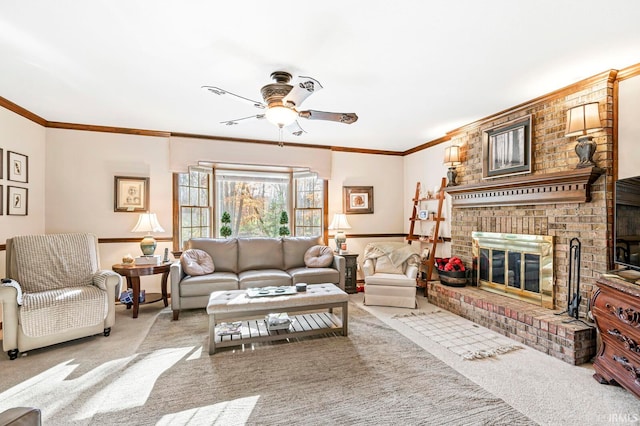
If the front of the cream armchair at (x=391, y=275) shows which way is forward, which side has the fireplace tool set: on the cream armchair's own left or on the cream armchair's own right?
on the cream armchair's own left

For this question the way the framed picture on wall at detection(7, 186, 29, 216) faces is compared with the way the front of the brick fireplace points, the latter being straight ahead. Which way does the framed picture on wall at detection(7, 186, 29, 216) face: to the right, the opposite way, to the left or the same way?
the opposite way

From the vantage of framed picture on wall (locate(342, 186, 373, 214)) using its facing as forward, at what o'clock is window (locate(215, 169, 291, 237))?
The window is roughly at 3 o'clock from the framed picture on wall.

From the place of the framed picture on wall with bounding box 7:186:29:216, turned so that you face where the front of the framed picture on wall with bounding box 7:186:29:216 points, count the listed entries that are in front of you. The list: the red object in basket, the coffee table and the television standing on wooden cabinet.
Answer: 3

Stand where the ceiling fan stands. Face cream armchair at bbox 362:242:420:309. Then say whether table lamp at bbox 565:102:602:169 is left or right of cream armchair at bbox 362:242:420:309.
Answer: right

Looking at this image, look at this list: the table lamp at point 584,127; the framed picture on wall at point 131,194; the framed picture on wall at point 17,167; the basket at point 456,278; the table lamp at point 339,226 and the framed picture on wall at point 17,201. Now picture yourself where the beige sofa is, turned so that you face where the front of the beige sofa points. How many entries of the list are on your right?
3

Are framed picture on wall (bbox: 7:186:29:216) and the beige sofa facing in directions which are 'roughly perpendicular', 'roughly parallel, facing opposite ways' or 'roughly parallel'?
roughly perpendicular

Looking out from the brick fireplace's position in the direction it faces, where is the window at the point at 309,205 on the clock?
The window is roughly at 2 o'clock from the brick fireplace.

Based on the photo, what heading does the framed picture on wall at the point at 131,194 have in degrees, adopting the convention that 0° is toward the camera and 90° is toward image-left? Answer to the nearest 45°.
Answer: approximately 0°

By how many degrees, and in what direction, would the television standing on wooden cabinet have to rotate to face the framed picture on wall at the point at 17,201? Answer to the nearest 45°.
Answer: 0° — it already faces it

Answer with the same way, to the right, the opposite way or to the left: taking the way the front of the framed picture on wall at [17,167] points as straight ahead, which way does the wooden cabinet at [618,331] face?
the opposite way

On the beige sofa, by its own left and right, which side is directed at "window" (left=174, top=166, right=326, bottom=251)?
back

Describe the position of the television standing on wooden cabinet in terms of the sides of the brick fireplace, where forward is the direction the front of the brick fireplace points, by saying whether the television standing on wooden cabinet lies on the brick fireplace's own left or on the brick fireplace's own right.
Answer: on the brick fireplace's own left

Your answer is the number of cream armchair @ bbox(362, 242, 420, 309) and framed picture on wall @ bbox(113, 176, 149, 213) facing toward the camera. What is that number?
2

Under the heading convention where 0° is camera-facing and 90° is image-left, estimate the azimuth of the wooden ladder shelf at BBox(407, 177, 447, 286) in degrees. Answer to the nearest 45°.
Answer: approximately 45°

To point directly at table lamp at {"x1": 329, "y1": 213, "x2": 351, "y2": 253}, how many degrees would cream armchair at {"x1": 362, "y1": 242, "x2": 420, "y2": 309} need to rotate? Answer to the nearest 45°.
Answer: approximately 135° to its right
